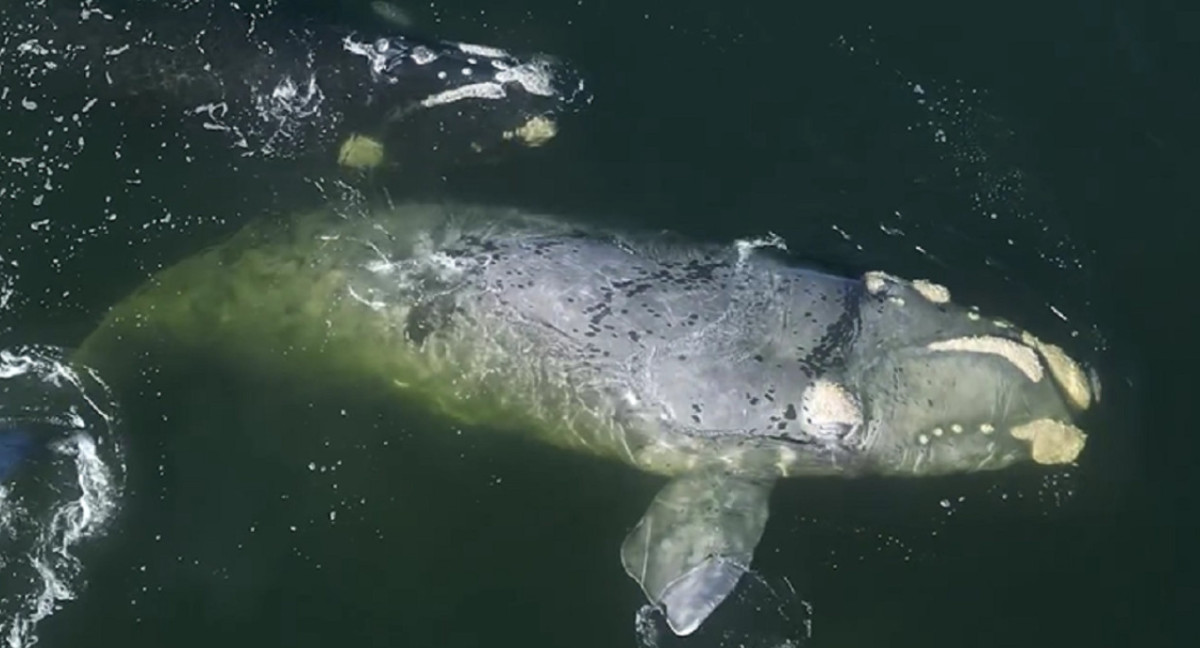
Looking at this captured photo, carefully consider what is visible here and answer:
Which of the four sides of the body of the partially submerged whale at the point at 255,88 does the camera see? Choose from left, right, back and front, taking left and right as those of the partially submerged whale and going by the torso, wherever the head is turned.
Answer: right

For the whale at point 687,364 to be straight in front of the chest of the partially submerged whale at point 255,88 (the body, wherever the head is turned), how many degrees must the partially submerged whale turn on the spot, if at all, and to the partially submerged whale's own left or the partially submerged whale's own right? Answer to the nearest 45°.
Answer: approximately 45° to the partially submerged whale's own right
